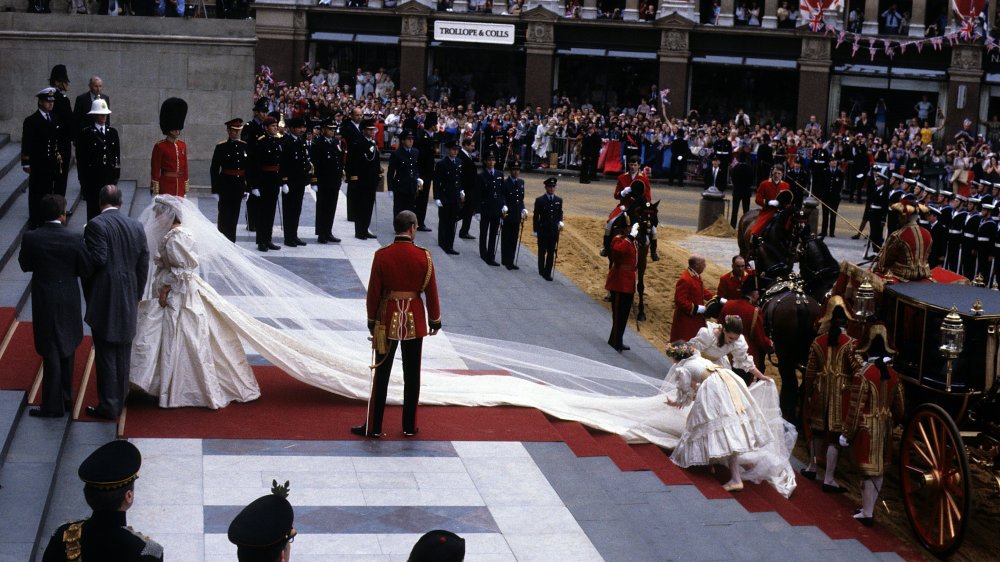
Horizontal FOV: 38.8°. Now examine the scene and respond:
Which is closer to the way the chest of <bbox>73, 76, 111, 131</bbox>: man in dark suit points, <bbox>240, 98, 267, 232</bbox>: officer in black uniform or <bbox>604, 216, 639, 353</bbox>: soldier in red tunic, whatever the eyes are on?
the soldier in red tunic

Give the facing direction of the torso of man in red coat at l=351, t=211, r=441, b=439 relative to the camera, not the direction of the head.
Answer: away from the camera

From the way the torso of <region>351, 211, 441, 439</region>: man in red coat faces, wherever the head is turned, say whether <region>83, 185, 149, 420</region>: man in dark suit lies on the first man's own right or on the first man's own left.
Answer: on the first man's own left

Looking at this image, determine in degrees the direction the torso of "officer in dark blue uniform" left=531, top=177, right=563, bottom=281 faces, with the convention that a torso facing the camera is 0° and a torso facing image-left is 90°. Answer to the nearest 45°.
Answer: approximately 0°

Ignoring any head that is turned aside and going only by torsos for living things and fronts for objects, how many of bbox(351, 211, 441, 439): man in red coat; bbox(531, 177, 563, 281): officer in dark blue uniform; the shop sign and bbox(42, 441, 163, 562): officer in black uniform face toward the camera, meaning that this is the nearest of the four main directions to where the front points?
2

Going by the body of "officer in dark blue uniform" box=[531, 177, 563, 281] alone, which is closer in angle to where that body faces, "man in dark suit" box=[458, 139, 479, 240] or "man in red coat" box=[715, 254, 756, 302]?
the man in red coat

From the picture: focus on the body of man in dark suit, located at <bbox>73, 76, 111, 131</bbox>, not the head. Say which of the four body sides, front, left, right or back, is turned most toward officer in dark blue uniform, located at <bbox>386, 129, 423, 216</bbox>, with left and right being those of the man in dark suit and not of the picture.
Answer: left

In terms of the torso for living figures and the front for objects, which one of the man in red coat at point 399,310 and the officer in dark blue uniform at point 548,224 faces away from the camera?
the man in red coat

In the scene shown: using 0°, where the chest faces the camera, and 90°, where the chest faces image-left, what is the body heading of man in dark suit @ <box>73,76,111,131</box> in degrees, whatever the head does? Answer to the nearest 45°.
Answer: approximately 315°
